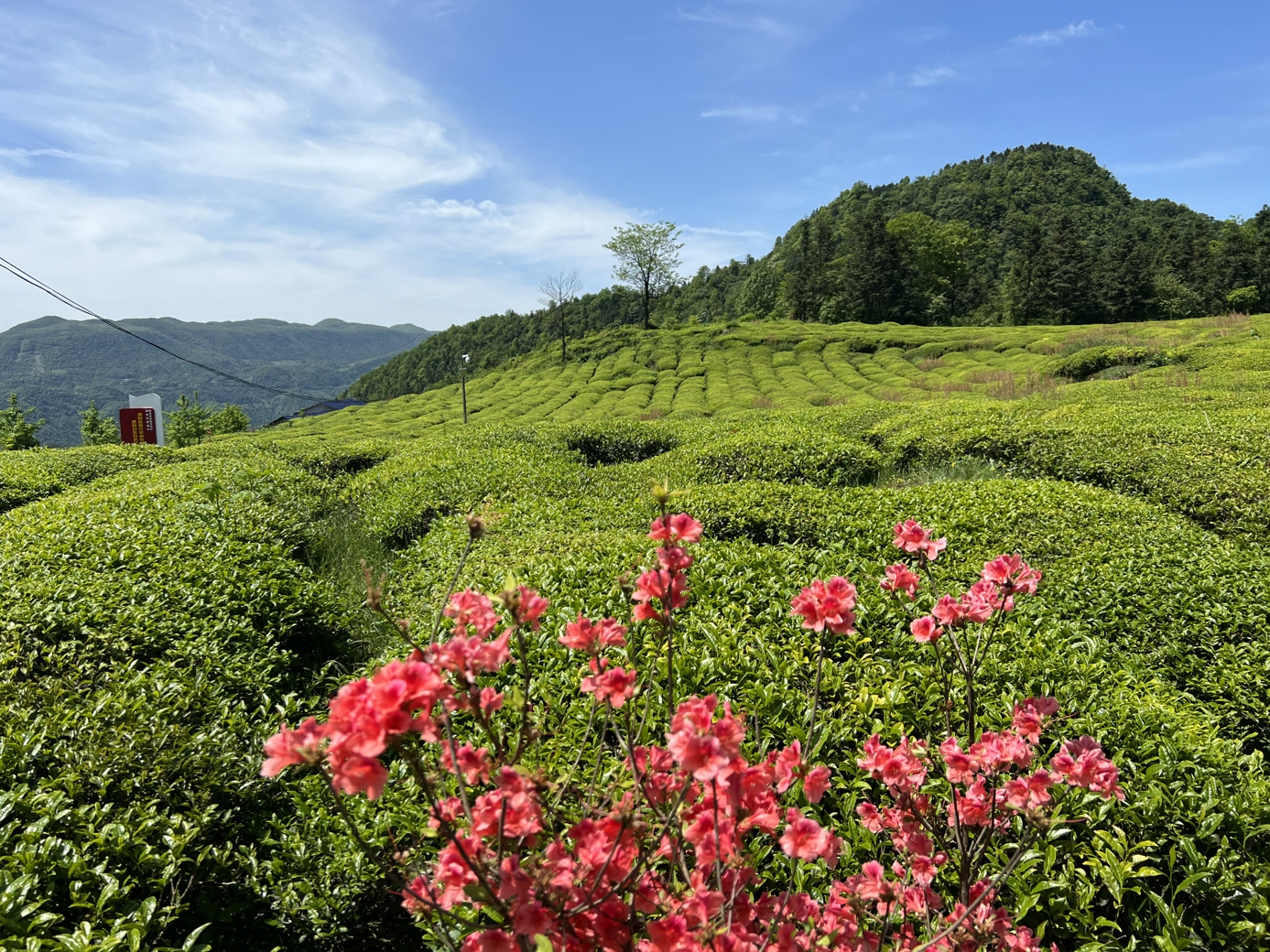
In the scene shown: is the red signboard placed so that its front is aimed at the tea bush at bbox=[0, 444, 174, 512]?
yes

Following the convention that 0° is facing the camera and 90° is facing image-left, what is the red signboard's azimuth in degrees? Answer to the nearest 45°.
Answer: approximately 0°

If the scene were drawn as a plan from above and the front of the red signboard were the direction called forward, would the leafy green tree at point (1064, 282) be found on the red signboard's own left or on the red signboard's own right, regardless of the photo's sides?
on the red signboard's own left

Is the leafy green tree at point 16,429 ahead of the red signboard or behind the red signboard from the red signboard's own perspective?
behind

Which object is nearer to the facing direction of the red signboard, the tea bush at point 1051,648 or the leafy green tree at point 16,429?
the tea bush

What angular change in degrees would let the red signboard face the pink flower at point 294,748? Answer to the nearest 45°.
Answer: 0° — it already faces it

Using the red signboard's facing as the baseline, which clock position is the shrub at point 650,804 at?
The shrub is roughly at 12 o'clock from the red signboard.
